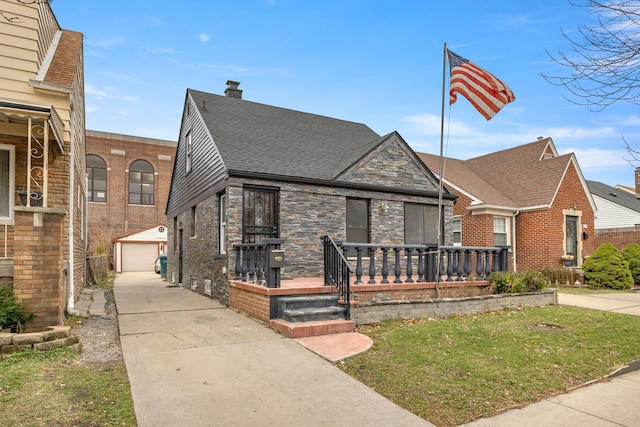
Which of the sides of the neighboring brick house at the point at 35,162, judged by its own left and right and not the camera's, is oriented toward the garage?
back

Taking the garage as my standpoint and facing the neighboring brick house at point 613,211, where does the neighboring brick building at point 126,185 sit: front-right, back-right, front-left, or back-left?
back-left

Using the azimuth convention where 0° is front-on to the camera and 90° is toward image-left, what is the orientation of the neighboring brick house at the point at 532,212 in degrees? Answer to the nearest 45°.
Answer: approximately 315°

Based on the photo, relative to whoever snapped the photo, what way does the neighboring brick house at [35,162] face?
facing the viewer

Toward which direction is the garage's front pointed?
toward the camera

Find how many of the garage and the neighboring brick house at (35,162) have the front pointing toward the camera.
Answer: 2

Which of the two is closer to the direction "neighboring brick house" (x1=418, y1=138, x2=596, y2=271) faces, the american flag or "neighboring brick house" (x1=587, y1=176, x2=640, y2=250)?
the american flag

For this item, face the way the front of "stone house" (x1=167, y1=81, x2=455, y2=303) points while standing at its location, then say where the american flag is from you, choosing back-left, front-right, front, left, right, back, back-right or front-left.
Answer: front

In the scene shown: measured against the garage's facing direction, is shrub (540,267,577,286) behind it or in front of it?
in front

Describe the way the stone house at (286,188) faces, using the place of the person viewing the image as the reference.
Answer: facing the viewer and to the right of the viewer

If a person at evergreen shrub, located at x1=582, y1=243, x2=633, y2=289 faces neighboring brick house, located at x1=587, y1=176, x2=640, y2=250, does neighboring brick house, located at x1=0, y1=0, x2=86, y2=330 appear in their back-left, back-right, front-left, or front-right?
back-left
